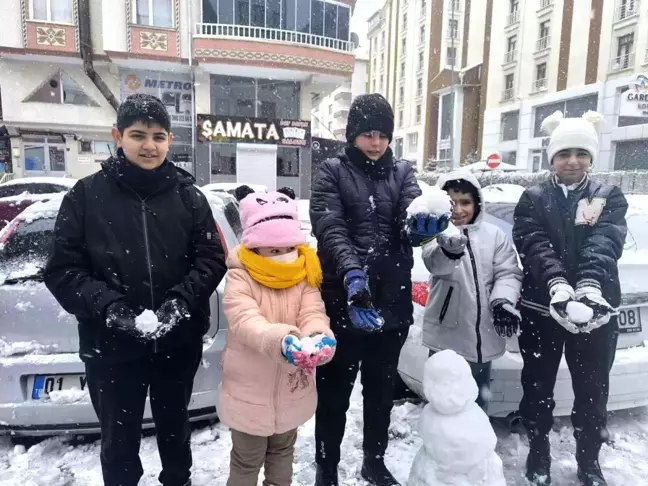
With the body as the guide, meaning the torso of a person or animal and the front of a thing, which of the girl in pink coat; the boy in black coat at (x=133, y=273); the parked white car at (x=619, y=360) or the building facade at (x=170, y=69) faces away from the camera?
the parked white car

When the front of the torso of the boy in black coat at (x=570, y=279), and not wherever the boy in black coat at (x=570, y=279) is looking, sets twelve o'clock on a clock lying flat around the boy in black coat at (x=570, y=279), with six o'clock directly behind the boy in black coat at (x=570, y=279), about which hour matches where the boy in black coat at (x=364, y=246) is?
the boy in black coat at (x=364, y=246) is roughly at 2 o'clock from the boy in black coat at (x=570, y=279).

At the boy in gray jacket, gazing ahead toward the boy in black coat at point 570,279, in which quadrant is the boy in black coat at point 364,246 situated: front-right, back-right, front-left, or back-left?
back-right

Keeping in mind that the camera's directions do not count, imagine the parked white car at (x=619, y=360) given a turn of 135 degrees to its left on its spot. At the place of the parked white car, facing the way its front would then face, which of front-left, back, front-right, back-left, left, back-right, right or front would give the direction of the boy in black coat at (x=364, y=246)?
front

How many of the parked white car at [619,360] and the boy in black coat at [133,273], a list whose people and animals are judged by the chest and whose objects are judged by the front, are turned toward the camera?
1

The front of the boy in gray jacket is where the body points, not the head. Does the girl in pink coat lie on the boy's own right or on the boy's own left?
on the boy's own right

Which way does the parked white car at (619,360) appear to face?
away from the camera

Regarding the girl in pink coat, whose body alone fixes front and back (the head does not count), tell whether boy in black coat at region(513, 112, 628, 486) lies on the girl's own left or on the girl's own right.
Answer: on the girl's own left

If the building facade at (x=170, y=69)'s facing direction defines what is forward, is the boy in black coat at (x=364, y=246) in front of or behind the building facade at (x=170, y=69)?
in front

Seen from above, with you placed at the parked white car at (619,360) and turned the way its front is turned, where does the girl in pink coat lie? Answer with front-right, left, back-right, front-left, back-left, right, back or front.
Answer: back-left
